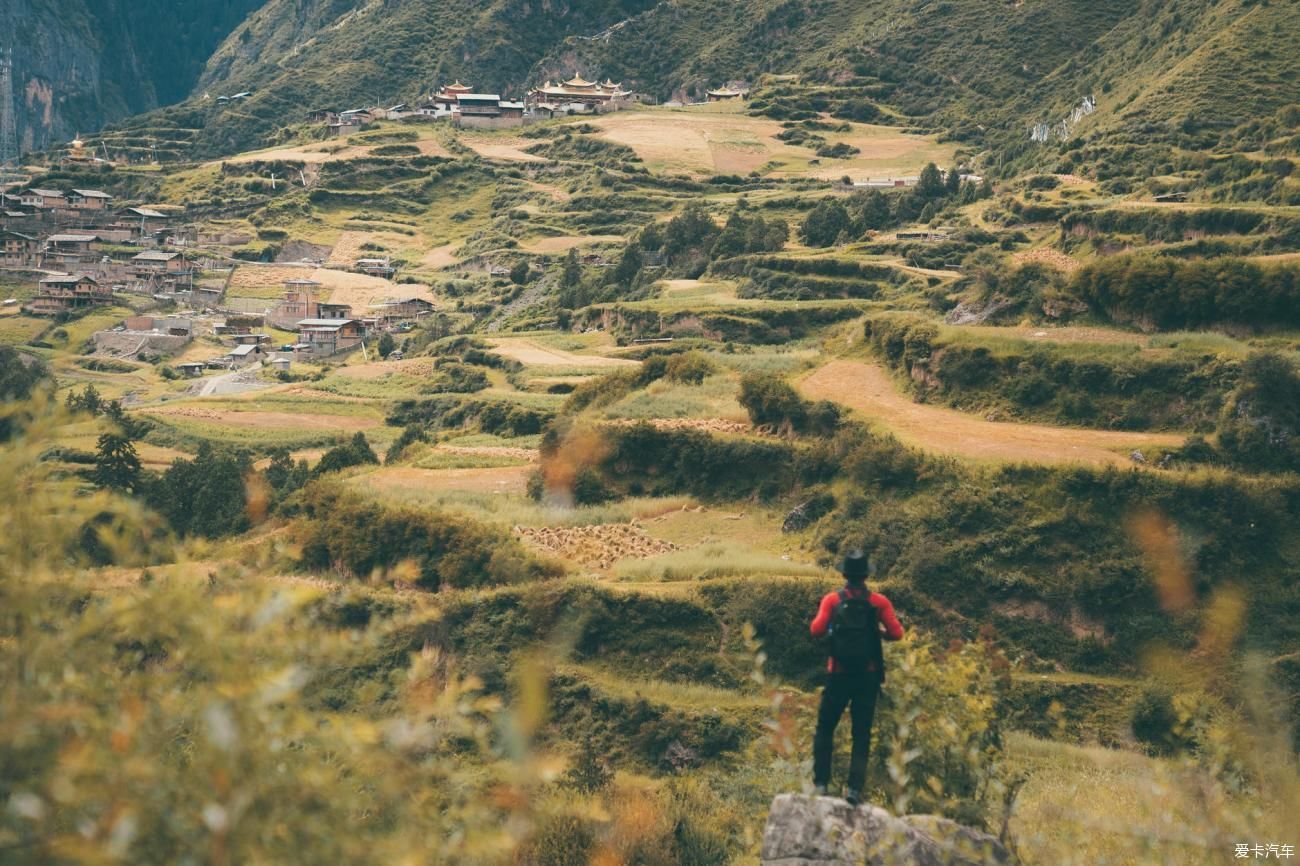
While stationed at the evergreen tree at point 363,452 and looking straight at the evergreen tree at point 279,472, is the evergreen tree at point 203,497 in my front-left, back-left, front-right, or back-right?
front-left

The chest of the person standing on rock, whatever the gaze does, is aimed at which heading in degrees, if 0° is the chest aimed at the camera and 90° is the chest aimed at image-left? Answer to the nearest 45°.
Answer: approximately 180°

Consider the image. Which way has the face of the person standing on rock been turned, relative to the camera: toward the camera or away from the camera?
away from the camera

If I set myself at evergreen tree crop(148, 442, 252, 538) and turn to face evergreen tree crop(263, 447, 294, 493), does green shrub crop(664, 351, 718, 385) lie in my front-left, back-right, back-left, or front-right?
front-right

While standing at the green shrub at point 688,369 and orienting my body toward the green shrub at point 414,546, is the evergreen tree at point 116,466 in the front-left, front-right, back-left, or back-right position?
front-right

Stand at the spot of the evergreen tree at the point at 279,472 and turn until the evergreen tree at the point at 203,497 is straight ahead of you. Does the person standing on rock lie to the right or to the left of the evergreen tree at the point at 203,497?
left

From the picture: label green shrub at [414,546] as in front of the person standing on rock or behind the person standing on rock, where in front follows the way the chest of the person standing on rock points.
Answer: in front

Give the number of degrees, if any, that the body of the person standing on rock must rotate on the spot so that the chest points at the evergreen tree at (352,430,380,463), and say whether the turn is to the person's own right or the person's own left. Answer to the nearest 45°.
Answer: approximately 45° to the person's own left

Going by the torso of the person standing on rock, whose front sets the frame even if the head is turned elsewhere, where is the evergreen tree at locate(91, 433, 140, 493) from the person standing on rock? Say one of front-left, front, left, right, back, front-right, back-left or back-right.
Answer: front-left

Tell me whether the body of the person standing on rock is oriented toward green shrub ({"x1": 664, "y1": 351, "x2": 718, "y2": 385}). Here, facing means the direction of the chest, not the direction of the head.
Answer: yes

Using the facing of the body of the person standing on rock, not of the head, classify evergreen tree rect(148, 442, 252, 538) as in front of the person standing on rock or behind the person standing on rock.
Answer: in front

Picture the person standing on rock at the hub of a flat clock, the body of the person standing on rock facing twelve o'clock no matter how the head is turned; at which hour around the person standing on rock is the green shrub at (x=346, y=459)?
The green shrub is roughly at 11 o'clock from the person standing on rock.

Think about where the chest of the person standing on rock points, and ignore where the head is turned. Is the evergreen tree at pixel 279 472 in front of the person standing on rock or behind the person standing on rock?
in front
